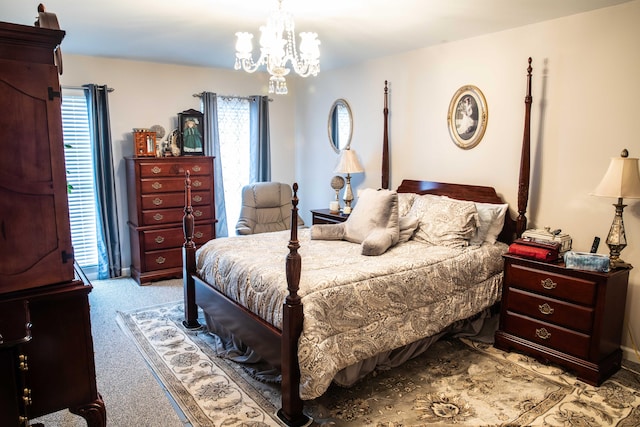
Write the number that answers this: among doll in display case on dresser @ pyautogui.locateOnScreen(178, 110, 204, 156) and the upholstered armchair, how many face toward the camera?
2

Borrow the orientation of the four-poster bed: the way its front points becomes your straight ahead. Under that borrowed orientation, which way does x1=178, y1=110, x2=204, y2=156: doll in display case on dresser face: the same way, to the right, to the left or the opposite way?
to the left

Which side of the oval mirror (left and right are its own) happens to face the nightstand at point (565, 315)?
left

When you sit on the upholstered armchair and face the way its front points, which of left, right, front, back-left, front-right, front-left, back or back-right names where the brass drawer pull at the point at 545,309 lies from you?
front-left

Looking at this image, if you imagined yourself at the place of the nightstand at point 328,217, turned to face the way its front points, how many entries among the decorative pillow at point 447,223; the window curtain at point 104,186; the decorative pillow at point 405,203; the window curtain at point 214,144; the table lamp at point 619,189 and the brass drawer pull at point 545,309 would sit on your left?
4

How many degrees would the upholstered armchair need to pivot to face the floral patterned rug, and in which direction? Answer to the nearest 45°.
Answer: approximately 45° to its left

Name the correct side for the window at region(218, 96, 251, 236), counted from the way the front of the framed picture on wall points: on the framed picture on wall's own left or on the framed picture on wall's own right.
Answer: on the framed picture on wall's own right

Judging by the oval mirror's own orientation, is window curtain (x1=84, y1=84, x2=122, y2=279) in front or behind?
in front

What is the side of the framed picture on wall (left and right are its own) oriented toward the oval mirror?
right

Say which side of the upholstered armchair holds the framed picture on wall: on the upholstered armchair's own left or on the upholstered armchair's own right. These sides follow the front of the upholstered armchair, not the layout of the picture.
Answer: on the upholstered armchair's own left

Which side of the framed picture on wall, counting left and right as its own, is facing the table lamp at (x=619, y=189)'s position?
left

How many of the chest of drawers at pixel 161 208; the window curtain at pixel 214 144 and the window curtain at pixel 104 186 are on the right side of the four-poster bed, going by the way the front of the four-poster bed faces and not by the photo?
3

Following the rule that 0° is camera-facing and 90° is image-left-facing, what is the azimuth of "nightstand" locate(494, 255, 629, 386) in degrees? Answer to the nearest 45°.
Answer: approximately 45°
